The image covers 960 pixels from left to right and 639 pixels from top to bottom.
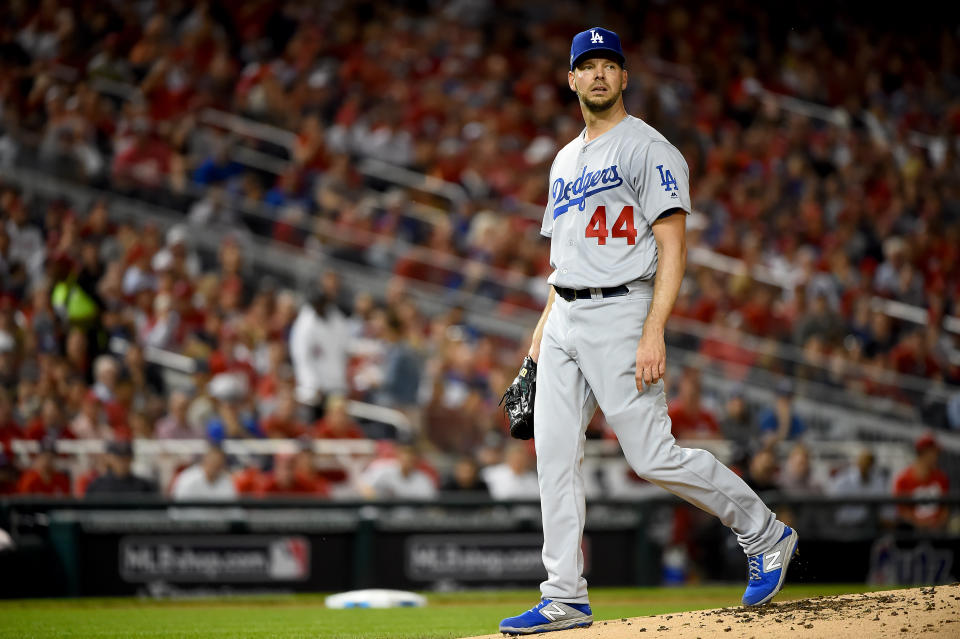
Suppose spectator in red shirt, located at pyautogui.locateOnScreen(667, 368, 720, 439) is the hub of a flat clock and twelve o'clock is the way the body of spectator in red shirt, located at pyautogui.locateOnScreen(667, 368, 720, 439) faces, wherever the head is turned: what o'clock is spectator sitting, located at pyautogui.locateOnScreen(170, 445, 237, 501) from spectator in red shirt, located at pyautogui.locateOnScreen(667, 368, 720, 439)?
spectator sitting, located at pyautogui.locateOnScreen(170, 445, 237, 501) is roughly at 2 o'clock from spectator in red shirt, located at pyautogui.locateOnScreen(667, 368, 720, 439).

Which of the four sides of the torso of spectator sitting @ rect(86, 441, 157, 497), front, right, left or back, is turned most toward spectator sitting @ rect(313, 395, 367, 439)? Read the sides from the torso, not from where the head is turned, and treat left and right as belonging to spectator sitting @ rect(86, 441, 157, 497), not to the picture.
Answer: left

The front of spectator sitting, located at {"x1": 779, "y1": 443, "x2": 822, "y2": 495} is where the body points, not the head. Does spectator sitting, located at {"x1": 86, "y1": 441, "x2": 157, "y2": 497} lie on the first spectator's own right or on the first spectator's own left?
on the first spectator's own right

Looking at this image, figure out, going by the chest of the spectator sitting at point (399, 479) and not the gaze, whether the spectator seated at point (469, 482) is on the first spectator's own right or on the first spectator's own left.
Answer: on the first spectator's own left

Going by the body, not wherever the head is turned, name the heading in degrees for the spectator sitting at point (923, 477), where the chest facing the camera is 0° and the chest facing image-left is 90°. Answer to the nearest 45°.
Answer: approximately 0°

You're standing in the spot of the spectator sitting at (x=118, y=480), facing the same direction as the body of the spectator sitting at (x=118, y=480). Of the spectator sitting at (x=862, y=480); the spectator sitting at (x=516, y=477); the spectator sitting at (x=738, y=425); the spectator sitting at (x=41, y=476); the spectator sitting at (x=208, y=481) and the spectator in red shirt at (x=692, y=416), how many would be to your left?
5

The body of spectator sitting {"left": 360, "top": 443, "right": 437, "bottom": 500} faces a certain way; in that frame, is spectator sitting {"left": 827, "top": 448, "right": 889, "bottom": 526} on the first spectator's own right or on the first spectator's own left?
on the first spectator's own left

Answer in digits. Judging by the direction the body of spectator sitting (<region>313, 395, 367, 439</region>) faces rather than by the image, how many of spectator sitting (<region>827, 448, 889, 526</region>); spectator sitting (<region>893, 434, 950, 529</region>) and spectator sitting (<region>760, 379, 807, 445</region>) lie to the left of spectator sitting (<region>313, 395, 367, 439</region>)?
3

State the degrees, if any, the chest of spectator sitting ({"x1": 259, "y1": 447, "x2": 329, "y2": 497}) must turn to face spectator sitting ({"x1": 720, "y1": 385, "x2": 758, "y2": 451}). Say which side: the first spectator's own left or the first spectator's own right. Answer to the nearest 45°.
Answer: approximately 90° to the first spectator's own left

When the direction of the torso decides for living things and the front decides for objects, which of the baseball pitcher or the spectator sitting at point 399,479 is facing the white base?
the spectator sitting

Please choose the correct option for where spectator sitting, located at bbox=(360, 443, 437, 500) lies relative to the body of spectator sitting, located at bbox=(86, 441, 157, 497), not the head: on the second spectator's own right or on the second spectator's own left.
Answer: on the second spectator's own left

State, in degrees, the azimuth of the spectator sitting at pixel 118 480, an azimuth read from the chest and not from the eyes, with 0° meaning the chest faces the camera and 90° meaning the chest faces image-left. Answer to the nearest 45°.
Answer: approximately 0°
